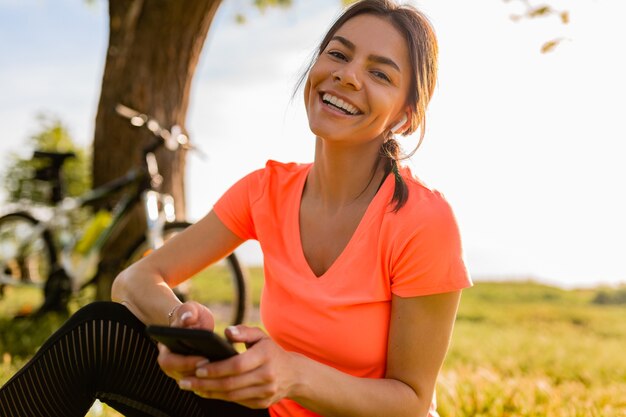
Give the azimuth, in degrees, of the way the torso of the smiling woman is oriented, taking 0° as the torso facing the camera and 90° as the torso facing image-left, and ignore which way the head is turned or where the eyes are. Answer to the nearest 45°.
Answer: approximately 45°

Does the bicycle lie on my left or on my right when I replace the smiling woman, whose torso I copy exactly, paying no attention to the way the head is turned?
on my right
